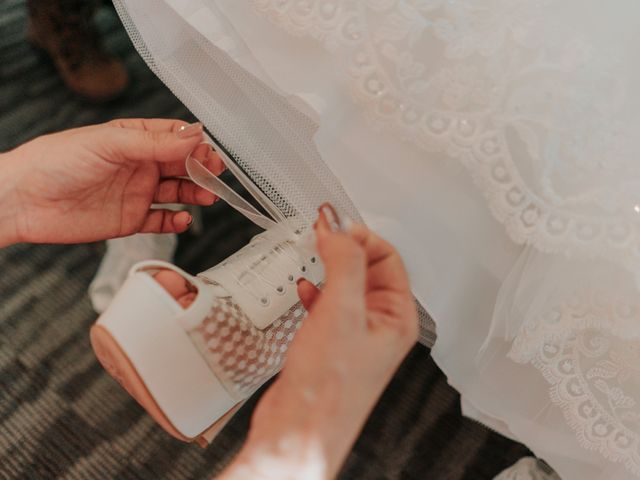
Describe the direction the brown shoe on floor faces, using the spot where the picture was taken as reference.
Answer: facing the viewer and to the right of the viewer

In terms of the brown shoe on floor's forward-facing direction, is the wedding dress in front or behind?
in front
